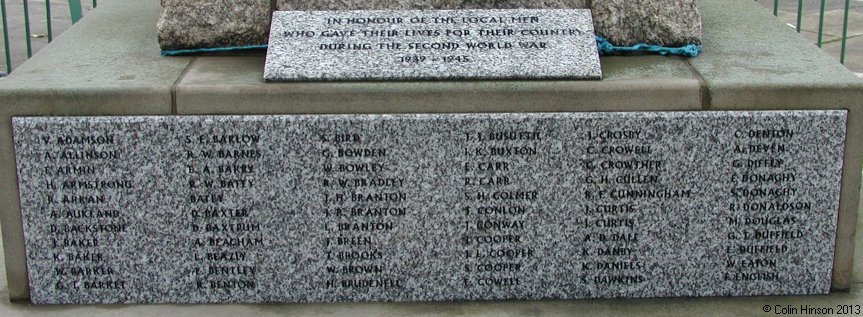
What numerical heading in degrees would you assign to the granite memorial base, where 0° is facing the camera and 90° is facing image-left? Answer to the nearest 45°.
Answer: approximately 0°
